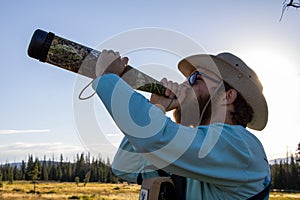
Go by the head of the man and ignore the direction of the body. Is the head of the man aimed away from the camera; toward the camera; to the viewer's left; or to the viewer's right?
to the viewer's left

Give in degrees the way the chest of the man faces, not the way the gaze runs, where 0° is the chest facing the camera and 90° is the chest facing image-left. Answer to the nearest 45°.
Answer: approximately 90°
